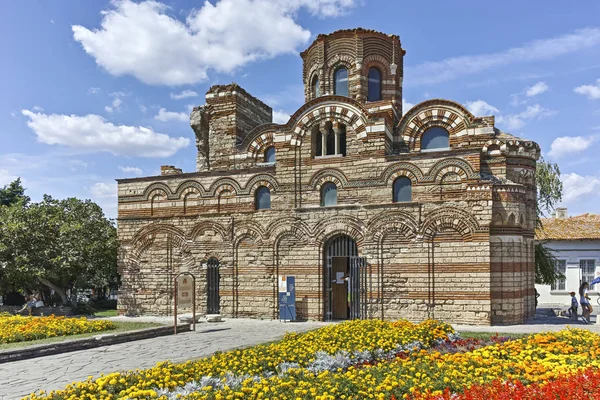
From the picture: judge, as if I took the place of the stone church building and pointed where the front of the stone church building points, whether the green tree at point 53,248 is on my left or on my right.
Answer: on my right

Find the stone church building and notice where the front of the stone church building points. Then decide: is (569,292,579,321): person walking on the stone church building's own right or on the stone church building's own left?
on the stone church building's own left

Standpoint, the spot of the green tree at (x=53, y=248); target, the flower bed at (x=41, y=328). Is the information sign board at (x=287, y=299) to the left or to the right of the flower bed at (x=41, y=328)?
left

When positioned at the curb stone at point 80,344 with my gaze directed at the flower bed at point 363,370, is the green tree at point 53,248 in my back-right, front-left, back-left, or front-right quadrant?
back-left

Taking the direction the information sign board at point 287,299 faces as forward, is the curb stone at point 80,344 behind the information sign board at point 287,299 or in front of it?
in front

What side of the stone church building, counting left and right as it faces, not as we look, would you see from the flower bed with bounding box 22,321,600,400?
front

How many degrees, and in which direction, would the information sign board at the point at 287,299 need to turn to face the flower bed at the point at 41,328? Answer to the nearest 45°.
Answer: approximately 45° to its right

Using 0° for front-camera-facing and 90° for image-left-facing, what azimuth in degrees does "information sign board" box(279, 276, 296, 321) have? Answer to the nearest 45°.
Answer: approximately 0°

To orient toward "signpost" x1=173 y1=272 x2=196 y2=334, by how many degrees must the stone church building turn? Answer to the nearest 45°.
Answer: approximately 45° to its right

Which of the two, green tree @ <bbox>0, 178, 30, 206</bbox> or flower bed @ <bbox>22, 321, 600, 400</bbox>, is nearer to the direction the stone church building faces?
the flower bed

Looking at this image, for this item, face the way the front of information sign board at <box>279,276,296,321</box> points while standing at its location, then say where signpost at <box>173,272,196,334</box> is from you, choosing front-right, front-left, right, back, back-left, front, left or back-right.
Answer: front-right

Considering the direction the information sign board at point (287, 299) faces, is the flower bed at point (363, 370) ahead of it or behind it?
ahead
